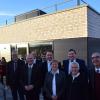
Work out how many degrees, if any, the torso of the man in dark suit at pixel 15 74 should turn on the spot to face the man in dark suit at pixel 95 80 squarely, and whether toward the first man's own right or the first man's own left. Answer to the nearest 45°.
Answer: approximately 45° to the first man's own left

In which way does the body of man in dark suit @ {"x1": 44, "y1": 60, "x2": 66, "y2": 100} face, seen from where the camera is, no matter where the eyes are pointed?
toward the camera

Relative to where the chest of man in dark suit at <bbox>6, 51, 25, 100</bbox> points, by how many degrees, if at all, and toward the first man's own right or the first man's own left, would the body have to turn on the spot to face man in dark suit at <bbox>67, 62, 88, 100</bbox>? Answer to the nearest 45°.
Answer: approximately 45° to the first man's own left

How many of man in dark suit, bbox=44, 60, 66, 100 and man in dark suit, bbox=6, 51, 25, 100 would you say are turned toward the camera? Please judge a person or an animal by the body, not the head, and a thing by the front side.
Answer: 2

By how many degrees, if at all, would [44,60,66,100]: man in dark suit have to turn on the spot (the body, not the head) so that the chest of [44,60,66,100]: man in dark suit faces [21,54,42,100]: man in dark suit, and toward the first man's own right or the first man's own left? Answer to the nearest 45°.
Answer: approximately 135° to the first man's own right

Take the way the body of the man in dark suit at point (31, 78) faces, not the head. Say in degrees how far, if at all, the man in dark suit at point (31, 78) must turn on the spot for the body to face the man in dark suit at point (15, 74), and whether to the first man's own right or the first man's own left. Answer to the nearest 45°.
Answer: approximately 135° to the first man's own right

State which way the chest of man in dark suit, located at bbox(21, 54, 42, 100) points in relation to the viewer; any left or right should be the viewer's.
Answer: facing the viewer

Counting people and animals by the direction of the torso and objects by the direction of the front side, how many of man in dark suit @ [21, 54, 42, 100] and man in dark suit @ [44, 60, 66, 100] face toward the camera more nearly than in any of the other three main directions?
2

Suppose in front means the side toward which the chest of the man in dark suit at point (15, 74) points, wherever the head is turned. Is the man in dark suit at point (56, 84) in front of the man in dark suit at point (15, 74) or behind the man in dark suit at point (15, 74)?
in front

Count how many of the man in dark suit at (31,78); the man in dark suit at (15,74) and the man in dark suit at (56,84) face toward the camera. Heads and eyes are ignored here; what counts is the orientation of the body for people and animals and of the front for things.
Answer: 3
